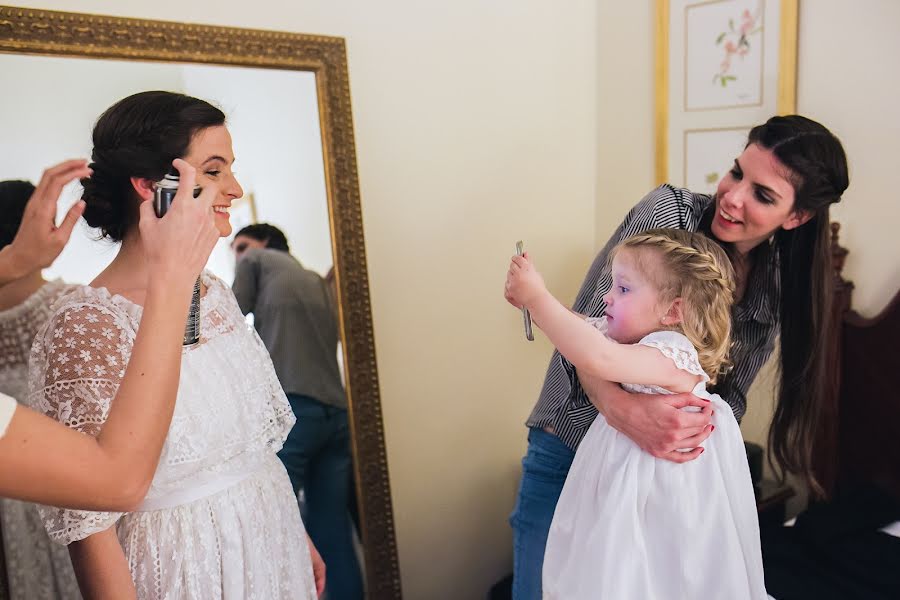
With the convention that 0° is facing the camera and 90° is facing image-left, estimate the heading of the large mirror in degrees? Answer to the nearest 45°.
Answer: approximately 315°

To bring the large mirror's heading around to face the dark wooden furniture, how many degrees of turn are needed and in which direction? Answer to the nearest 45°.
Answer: approximately 45° to its left

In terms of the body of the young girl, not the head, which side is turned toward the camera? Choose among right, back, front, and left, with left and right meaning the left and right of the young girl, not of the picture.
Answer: left

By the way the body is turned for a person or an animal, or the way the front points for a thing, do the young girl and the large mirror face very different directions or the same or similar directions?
very different directions

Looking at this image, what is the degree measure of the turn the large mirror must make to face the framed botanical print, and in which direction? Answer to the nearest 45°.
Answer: approximately 45° to its left

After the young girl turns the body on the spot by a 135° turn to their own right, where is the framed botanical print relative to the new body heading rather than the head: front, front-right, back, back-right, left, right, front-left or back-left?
front-left

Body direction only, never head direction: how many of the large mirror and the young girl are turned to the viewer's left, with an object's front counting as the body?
1

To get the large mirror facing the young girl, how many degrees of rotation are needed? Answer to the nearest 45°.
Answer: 0° — it already faces them

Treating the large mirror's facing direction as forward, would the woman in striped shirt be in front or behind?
in front

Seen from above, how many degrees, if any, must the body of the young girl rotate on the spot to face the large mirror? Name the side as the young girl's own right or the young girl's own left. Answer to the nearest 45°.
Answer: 0° — they already face it

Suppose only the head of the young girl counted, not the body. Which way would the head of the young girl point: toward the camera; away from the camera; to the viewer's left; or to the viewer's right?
to the viewer's left
